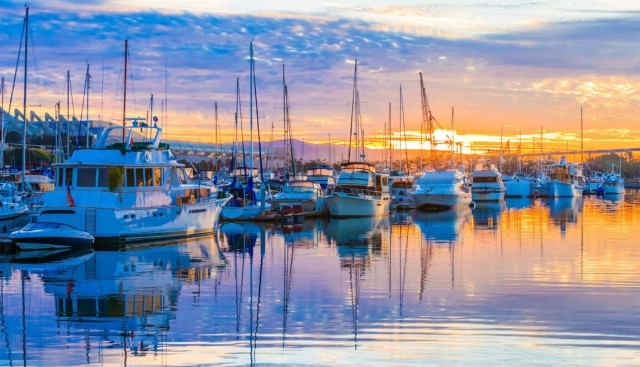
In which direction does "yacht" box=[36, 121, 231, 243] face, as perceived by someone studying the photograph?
facing away from the viewer and to the right of the viewer

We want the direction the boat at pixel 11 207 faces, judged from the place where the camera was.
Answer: facing to the right of the viewer

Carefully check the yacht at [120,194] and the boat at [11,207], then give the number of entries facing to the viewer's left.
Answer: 0

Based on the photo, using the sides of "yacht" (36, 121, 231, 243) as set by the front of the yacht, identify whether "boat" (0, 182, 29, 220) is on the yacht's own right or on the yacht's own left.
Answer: on the yacht's own left

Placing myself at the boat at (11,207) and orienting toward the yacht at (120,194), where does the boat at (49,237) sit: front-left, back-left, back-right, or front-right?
front-right

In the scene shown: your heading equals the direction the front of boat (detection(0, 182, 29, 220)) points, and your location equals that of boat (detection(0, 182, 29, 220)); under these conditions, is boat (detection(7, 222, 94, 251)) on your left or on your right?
on your right

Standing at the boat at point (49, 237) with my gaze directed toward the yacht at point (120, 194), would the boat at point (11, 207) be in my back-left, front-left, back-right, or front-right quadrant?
front-left

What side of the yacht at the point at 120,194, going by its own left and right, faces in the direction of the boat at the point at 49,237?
back

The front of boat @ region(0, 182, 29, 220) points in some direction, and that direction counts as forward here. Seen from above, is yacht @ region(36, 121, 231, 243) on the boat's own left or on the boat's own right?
on the boat's own right
